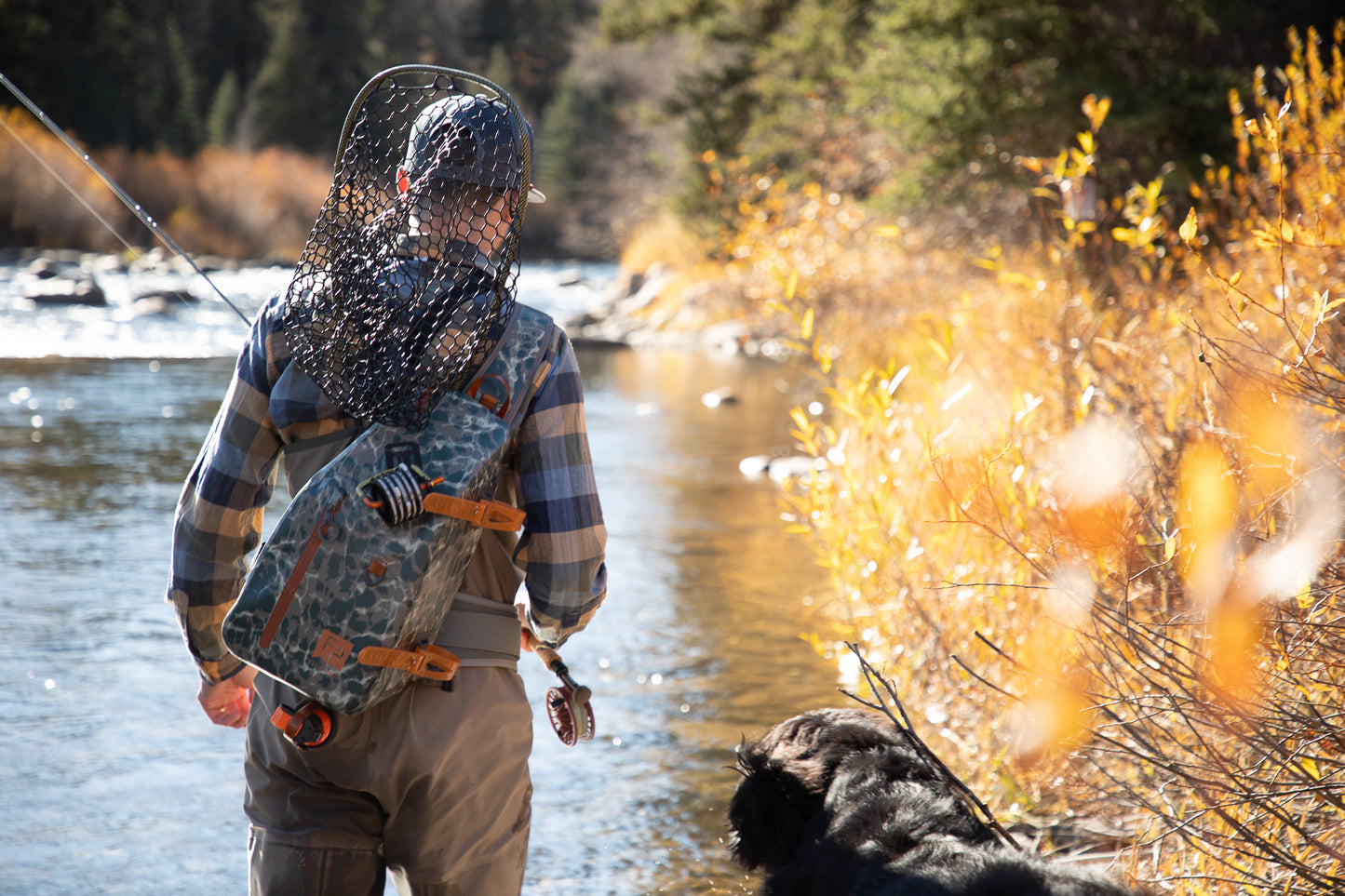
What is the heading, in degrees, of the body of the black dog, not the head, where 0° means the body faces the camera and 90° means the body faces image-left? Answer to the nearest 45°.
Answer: approximately 90°
